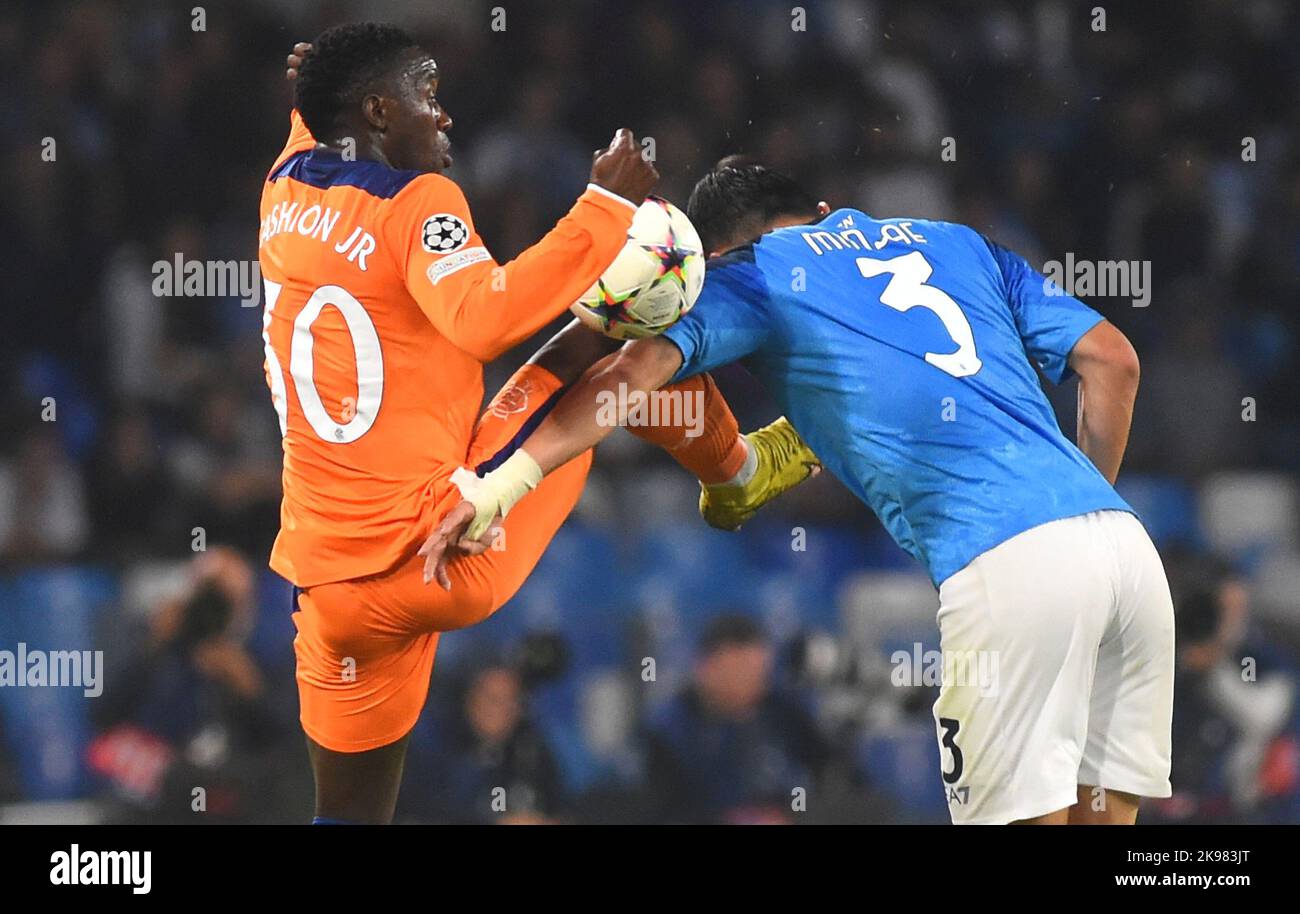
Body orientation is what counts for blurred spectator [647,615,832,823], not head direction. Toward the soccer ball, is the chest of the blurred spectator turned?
yes

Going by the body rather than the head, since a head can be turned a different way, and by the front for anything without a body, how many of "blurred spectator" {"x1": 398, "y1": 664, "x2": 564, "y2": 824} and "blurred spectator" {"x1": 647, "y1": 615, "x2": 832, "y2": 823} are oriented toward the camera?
2

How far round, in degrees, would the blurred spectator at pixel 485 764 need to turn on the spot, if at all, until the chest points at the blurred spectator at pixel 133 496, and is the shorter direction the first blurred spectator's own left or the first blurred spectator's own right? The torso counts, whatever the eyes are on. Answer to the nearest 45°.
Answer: approximately 135° to the first blurred spectator's own right

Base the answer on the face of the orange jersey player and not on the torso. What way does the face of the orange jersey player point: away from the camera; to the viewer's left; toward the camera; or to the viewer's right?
to the viewer's right

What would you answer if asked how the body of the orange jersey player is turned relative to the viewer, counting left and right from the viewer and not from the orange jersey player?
facing away from the viewer and to the right of the viewer

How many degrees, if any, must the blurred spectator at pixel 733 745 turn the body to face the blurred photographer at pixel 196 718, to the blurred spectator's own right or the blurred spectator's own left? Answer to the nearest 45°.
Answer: approximately 90° to the blurred spectator's own right

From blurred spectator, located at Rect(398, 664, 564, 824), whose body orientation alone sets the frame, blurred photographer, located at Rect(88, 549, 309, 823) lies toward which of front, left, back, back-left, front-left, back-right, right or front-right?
right

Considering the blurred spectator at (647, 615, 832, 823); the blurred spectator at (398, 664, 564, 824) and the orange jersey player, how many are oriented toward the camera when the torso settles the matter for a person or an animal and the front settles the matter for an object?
2

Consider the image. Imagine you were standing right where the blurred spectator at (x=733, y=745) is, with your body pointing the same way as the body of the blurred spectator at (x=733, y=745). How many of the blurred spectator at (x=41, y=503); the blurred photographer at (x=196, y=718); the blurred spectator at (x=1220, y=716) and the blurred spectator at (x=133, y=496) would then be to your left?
1

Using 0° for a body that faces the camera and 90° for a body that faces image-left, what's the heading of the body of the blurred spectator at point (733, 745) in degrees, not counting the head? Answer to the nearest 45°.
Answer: approximately 0°

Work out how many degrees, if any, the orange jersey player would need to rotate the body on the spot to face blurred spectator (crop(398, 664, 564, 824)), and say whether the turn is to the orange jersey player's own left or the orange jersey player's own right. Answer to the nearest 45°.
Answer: approximately 45° to the orange jersey player's own left
